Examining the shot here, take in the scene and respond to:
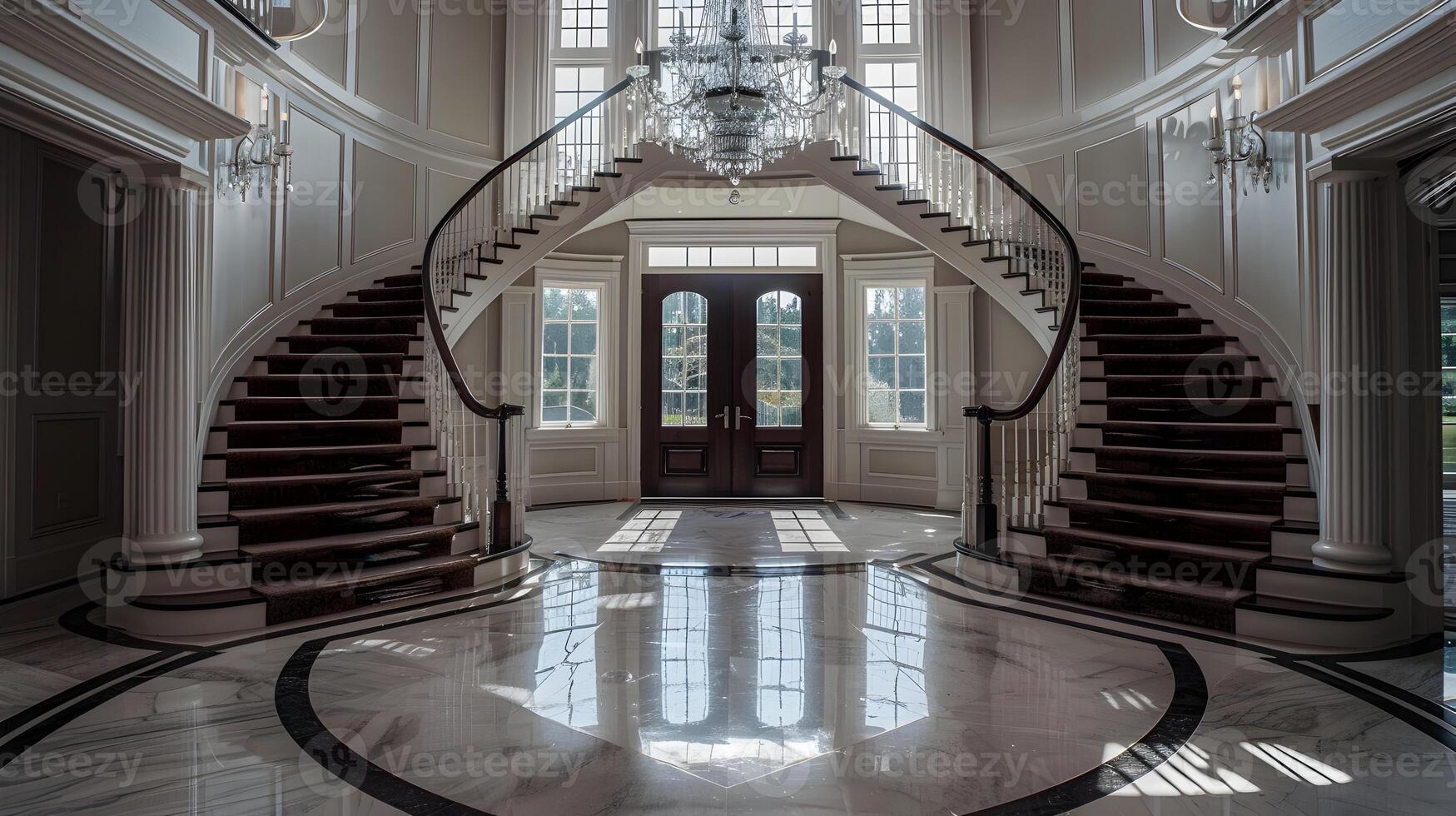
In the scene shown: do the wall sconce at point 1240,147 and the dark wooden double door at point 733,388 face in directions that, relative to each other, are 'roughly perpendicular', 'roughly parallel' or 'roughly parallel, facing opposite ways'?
roughly perpendicular

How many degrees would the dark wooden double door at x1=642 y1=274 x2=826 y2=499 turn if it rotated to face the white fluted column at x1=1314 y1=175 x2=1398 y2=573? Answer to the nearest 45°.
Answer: approximately 45° to its left

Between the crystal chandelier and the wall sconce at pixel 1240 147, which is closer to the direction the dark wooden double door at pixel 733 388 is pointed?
the crystal chandelier

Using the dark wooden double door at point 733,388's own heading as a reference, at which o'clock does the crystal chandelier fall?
The crystal chandelier is roughly at 12 o'clock from the dark wooden double door.

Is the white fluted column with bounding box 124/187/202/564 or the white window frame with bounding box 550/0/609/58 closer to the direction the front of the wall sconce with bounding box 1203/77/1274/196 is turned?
the white fluted column

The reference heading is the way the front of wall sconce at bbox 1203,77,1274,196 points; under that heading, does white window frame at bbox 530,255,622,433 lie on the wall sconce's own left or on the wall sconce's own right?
on the wall sconce's own right

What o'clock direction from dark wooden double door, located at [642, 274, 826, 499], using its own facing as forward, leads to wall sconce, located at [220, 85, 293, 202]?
The wall sconce is roughly at 1 o'clock from the dark wooden double door.

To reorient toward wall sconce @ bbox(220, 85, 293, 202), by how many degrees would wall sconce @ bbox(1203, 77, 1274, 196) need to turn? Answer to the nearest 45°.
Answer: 0° — it already faces it

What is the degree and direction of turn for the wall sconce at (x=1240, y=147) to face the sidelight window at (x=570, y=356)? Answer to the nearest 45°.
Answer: approximately 45° to its right

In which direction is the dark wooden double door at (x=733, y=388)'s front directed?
toward the camera

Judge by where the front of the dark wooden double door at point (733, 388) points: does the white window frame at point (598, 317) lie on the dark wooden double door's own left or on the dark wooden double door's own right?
on the dark wooden double door's own right
